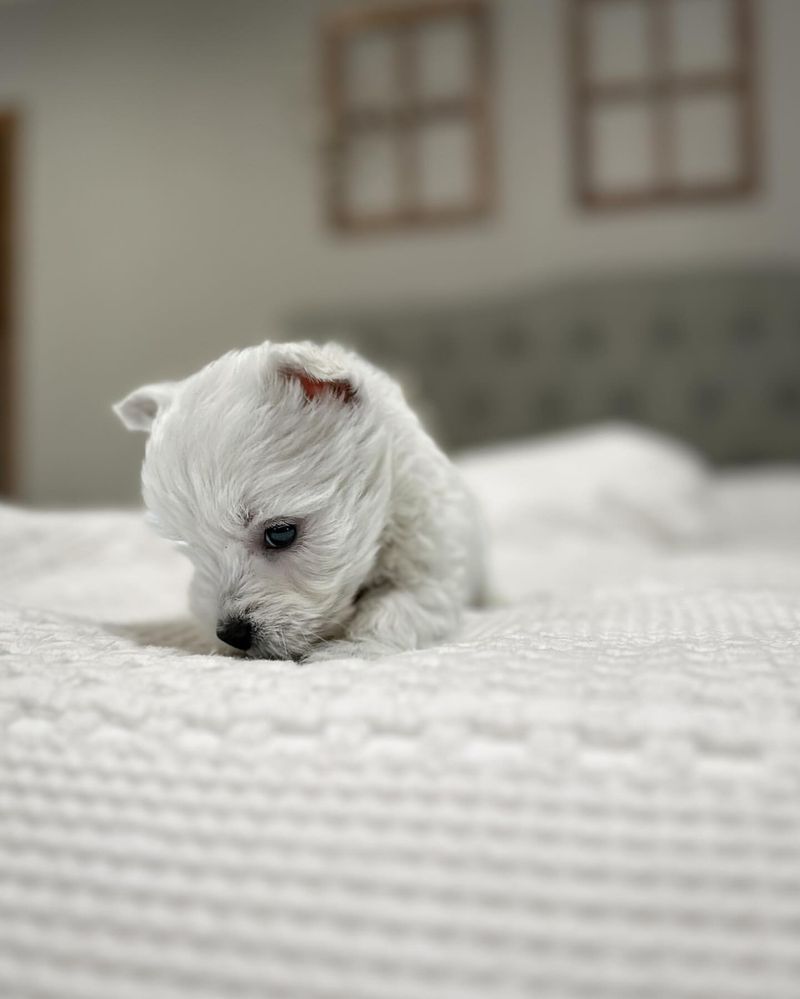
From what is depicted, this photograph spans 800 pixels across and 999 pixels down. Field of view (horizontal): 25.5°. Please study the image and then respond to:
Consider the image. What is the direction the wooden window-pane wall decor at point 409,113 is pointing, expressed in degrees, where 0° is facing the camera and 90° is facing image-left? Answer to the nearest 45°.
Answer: approximately 0°

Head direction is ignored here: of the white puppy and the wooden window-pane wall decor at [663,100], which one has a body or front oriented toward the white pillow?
the wooden window-pane wall decor

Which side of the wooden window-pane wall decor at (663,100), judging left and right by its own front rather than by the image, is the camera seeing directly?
front

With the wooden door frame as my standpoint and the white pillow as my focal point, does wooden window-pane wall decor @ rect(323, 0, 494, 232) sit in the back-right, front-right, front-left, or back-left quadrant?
front-left

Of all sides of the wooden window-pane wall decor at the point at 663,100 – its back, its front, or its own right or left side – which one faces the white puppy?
front

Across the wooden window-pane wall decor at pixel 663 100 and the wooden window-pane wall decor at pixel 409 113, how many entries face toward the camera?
2

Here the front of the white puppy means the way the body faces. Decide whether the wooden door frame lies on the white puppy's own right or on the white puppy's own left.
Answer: on the white puppy's own right

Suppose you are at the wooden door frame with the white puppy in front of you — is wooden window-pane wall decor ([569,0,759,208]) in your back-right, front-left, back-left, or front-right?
front-left

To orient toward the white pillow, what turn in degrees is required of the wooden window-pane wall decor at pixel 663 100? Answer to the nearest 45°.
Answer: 0° — it already faces it

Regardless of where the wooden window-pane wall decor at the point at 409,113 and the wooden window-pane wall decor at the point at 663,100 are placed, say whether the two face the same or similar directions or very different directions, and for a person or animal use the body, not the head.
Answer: same or similar directions

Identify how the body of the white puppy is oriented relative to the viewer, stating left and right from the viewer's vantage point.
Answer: facing the viewer and to the left of the viewer
